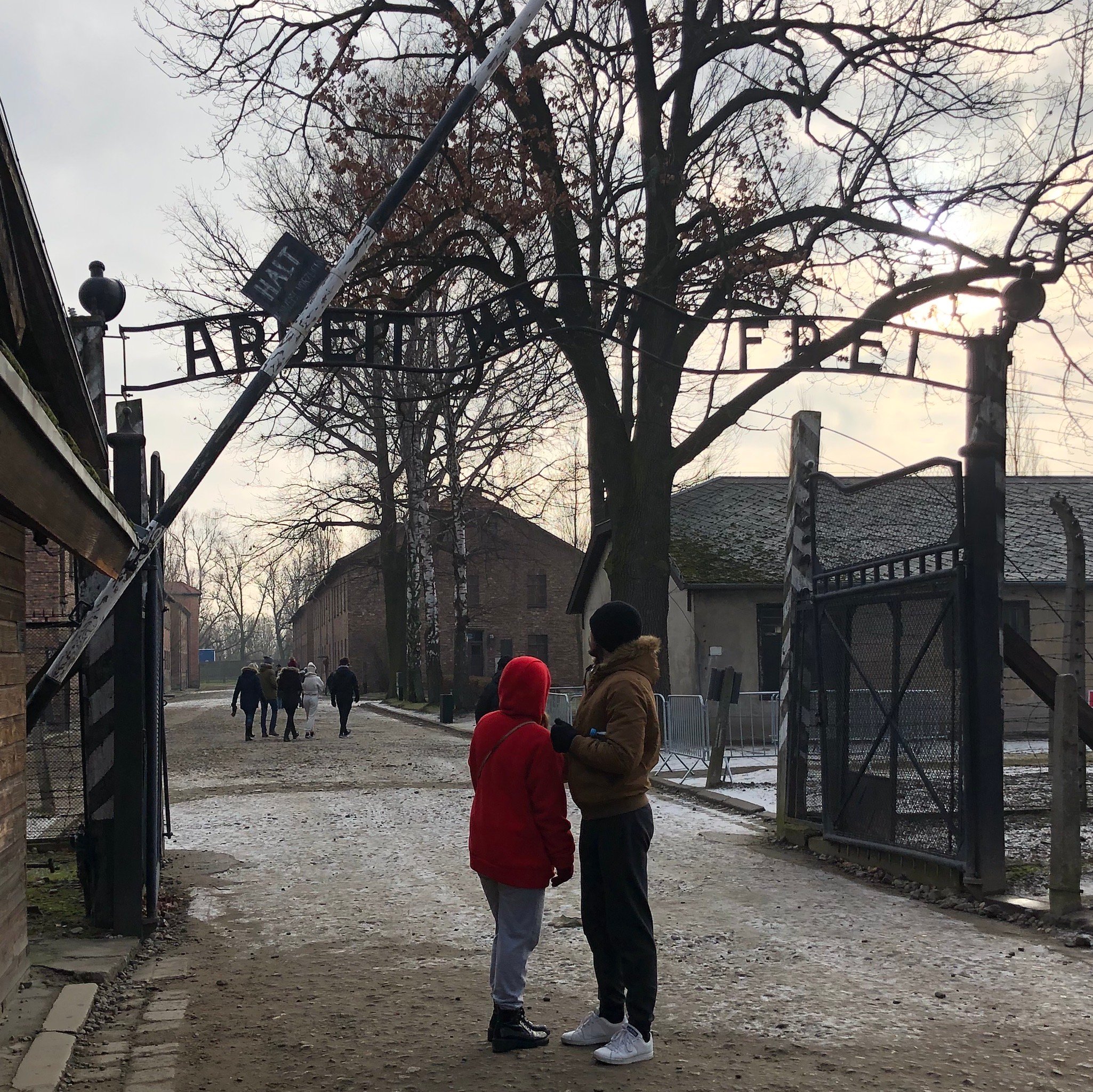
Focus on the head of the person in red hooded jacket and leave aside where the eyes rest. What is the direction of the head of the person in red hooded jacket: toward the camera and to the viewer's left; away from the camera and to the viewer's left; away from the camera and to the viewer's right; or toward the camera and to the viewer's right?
away from the camera and to the viewer's right

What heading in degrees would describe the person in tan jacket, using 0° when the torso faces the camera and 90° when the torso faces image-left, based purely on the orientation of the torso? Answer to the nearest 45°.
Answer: approximately 90°

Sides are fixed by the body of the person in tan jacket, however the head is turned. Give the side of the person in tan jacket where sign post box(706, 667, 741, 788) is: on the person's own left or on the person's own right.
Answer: on the person's own right

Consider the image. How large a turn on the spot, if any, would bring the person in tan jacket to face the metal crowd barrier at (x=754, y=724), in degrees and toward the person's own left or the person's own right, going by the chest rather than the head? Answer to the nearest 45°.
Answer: approximately 90° to the person's own right

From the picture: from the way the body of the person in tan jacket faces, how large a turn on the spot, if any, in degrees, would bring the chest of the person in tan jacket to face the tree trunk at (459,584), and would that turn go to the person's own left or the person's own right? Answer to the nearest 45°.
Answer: approximately 90° to the person's own right

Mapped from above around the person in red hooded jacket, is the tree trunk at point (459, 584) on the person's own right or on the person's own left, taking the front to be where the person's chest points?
on the person's own left

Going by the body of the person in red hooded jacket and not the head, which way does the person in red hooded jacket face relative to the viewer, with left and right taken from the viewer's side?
facing away from the viewer and to the right of the viewer

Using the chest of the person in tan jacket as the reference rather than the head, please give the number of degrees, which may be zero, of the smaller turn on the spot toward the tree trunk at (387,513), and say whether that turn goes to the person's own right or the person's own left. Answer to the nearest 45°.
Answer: approximately 90° to the person's own right

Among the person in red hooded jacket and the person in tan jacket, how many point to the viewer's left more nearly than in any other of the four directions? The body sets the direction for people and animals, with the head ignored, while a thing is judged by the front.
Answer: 1
